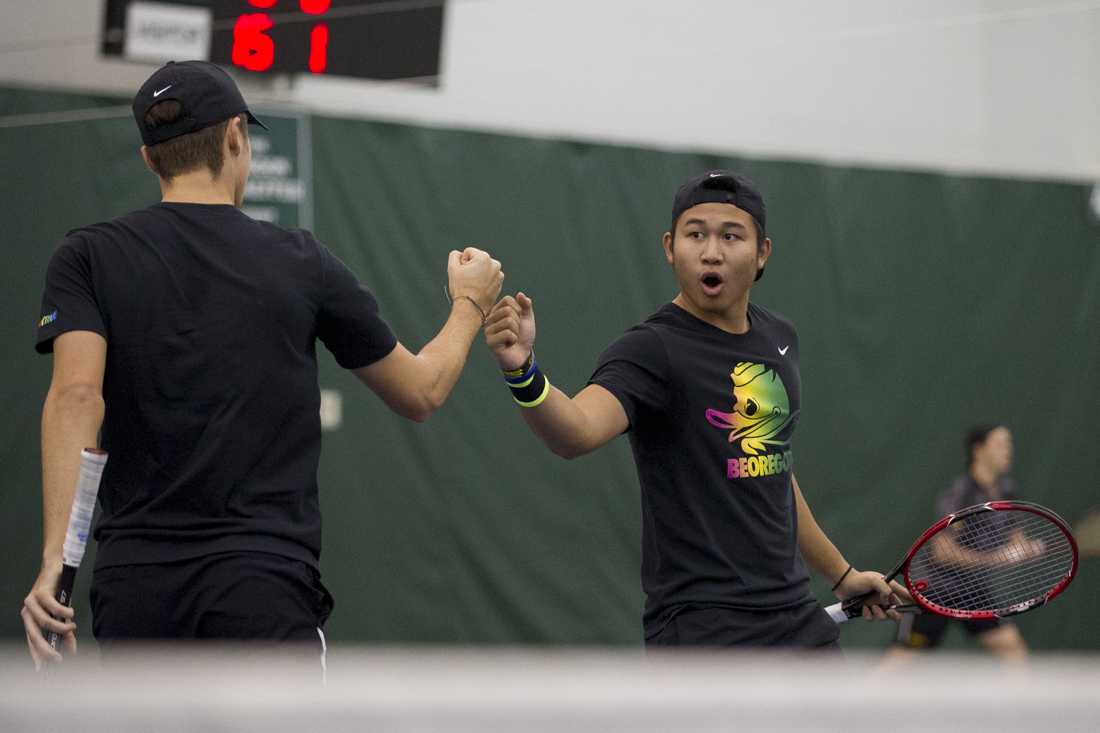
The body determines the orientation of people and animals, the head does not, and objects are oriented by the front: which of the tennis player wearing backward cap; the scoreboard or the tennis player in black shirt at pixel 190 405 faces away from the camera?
the tennis player in black shirt

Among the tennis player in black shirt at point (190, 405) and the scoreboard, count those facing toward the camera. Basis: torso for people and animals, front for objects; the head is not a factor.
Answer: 1

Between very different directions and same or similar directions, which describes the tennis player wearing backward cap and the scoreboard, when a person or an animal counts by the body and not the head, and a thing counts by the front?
same or similar directions

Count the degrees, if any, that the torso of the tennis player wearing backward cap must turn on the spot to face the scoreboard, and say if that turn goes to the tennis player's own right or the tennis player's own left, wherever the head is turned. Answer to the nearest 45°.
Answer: approximately 180°

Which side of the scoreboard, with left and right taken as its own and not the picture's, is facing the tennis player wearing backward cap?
front

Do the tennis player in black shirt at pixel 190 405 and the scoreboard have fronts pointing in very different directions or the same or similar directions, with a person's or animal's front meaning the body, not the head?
very different directions

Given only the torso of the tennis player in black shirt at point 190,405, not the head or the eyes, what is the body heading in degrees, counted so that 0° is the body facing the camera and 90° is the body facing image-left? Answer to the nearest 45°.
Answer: approximately 180°

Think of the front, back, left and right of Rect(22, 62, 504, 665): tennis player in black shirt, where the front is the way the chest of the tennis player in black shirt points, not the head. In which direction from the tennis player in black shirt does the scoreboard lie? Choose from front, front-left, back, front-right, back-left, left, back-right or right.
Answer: front

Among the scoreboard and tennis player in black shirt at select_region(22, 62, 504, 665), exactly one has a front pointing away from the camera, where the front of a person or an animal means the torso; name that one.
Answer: the tennis player in black shirt

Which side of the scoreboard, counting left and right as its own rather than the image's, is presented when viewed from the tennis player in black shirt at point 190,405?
front

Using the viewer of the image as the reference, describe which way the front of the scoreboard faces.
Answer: facing the viewer

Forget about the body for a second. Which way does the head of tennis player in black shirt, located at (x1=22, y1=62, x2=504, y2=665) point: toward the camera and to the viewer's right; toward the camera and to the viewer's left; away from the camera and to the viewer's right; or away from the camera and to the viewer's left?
away from the camera and to the viewer's right
